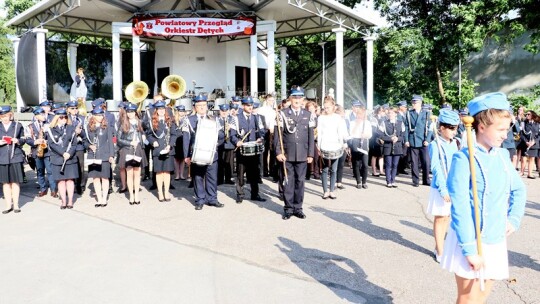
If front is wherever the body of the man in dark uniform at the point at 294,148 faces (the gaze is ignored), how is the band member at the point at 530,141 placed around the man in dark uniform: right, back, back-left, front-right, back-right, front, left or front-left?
back-left

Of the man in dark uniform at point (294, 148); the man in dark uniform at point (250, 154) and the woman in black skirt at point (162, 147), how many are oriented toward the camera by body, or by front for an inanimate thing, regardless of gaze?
3

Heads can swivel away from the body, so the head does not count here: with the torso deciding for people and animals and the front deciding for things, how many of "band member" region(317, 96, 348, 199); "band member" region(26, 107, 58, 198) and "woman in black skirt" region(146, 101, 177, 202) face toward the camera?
3

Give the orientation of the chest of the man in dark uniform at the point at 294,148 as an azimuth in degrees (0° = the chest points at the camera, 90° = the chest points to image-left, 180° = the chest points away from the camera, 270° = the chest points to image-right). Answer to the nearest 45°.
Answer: approximately 0°

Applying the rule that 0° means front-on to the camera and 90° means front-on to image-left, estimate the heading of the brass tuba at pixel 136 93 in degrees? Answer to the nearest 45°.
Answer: approximately 0°

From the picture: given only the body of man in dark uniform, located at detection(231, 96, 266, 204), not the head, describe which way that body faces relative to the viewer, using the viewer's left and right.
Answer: facing the viewer

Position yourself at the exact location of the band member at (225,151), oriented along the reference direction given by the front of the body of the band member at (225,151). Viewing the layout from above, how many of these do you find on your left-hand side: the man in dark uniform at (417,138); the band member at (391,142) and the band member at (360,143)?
3

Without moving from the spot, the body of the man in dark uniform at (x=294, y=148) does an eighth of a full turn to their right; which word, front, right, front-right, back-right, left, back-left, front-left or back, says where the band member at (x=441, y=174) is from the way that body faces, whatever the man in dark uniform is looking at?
left
